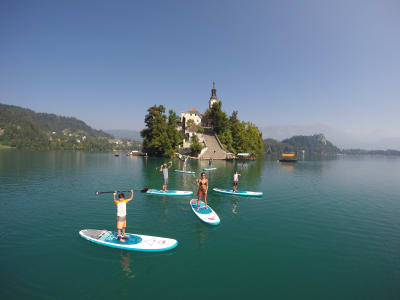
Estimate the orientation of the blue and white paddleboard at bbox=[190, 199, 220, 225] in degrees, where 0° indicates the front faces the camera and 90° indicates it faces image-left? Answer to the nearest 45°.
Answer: approximately 315°

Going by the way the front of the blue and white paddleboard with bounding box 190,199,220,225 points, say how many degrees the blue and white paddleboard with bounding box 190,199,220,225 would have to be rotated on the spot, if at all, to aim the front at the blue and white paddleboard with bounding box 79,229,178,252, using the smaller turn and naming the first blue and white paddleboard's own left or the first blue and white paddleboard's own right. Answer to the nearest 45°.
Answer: approximately 90° to the first blue and white paddleboard's own right
